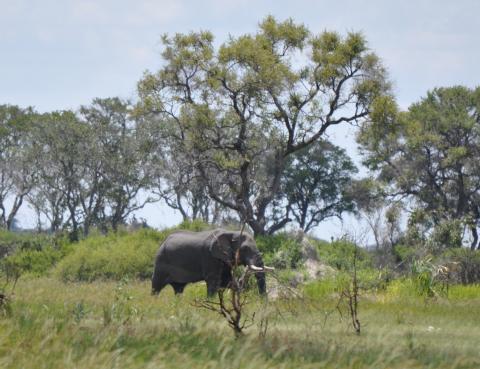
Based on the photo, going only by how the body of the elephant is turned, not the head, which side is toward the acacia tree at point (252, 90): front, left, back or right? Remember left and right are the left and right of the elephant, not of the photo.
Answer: left

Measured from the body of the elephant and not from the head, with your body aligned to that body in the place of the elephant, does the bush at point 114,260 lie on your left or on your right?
on your left

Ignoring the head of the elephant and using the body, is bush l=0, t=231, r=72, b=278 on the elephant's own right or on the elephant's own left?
on the elephant's own left

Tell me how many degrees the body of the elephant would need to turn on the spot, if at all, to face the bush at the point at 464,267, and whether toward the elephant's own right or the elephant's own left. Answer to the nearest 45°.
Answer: approximately 45° to the elephant's own left

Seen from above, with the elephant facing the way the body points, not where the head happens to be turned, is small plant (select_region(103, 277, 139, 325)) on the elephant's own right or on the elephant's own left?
on the elephant's own right

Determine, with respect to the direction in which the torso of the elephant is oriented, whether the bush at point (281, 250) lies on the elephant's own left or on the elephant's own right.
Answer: on the elephant's own left

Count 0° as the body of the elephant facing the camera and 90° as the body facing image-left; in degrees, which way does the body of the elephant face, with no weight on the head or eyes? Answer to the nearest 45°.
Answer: approximately 270°
